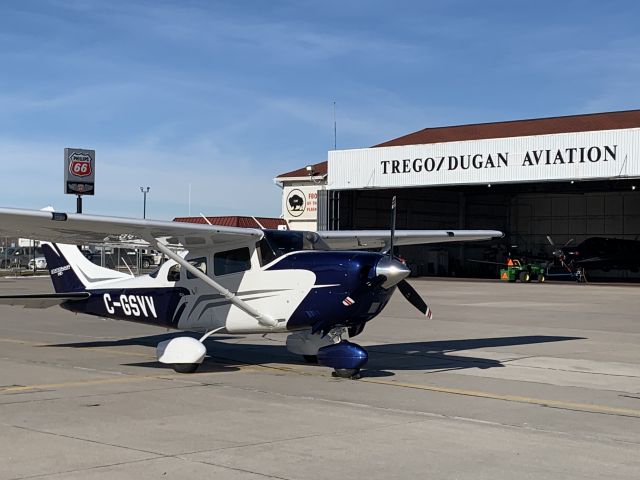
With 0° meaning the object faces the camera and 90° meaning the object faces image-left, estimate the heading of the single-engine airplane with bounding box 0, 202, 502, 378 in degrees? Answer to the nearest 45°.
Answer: approximately 315°
